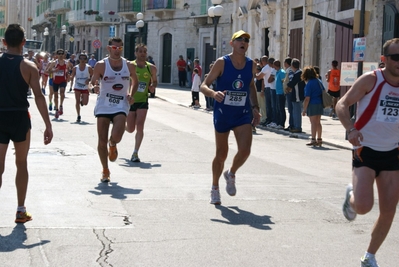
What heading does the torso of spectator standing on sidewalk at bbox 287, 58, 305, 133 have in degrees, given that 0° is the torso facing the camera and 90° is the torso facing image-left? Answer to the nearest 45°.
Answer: approximately 90°

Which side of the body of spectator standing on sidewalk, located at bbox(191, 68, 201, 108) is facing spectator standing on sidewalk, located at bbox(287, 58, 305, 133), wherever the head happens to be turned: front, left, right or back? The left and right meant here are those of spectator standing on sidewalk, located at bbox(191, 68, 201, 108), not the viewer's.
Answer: left

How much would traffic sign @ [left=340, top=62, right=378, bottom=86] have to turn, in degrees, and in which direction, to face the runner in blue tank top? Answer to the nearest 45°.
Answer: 0° — it already faces them

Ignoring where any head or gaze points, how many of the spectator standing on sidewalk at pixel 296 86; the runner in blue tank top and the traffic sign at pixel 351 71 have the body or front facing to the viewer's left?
1

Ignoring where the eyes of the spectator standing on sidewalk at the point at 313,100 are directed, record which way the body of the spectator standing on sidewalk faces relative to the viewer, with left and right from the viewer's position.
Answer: facing away from the viewer and to the left of the viewer

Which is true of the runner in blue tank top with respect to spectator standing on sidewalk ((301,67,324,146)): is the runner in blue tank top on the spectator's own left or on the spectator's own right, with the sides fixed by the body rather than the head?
on the spectator's own left

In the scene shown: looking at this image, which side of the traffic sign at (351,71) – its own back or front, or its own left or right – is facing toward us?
front

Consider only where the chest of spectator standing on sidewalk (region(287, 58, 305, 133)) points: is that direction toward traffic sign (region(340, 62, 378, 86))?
no
